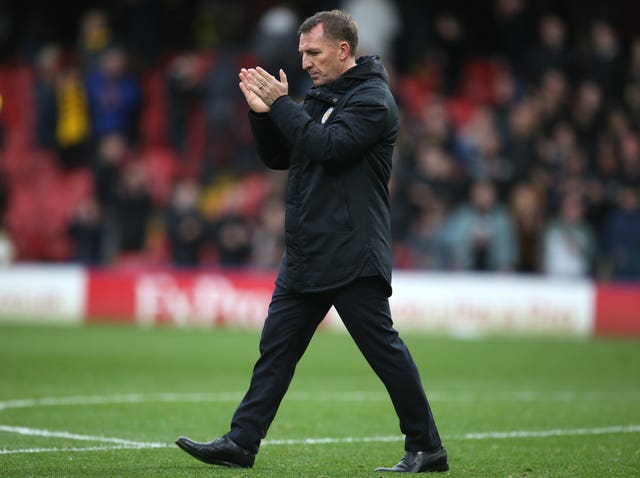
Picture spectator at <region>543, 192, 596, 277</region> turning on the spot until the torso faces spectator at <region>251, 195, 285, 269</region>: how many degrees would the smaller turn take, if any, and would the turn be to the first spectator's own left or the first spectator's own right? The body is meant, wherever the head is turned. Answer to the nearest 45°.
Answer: approximately 90° to the first spectator's own right

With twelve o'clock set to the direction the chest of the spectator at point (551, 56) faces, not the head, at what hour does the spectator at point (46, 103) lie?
the spectator at point (46, 103) is roughly at 3 o'clock from the spectator at point (551, 56).

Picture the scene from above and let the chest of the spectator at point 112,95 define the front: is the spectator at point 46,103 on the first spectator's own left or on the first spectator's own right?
on the first spectator's own right

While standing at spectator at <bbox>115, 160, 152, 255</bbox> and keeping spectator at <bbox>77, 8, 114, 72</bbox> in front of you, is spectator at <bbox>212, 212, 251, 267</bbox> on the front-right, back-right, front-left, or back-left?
back-right

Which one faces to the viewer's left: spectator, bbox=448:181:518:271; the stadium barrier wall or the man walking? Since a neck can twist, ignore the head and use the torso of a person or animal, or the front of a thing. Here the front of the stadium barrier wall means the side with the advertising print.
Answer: the man walking

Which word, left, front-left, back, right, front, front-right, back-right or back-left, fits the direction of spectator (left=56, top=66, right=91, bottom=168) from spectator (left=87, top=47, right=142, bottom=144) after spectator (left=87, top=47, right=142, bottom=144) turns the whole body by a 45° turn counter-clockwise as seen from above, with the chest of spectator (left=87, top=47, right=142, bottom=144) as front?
back

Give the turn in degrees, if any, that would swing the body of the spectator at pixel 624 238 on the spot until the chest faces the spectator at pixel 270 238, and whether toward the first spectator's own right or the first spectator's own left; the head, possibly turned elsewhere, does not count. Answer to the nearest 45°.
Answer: approximately 90° to the first spectator's own right

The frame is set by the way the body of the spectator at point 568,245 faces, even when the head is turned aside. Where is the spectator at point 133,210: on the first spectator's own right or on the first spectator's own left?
on the first spectator's own right

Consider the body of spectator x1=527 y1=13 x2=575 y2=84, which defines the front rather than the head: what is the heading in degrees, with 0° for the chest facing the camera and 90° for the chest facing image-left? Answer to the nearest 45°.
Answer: approximately 0°

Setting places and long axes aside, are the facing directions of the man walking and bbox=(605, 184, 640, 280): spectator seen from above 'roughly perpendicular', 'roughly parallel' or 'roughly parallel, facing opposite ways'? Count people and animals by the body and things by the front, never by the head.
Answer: roughly perpendicular

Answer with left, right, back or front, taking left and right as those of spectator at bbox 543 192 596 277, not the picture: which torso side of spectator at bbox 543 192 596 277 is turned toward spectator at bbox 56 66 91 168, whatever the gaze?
right
